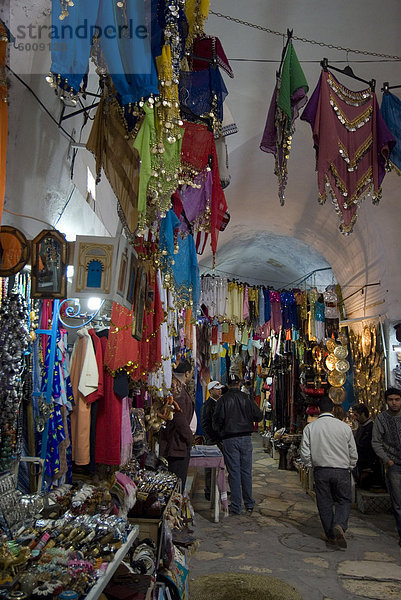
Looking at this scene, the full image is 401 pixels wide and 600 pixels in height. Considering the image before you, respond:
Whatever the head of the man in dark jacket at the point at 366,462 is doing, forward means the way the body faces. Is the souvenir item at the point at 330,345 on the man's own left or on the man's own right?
on the man's own right

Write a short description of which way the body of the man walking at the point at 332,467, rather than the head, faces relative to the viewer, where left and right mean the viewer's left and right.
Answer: facing away from the viewer

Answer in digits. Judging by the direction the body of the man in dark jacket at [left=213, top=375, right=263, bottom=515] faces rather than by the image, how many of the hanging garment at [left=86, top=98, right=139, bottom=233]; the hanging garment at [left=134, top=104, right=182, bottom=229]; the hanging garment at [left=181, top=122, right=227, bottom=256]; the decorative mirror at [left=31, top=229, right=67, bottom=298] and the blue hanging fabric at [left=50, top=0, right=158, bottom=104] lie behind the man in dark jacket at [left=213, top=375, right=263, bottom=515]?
5

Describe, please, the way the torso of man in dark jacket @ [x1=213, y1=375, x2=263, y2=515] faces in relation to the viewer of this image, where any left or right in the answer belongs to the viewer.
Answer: facing away from the viewer

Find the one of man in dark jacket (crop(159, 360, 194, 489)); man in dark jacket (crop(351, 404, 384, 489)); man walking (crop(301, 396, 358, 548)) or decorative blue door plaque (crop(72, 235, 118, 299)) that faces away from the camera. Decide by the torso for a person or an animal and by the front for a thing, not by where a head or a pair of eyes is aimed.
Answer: the man walking

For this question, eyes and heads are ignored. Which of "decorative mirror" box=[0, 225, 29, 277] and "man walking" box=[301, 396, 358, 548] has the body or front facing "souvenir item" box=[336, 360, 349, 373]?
the man walking

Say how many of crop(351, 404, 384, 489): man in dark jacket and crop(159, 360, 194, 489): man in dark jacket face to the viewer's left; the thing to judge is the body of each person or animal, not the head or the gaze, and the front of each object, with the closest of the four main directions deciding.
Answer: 1

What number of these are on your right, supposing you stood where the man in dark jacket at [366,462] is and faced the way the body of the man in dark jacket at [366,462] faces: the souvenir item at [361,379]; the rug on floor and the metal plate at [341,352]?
2

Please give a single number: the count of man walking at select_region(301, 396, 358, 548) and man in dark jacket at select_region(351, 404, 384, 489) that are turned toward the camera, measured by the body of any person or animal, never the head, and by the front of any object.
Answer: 0
